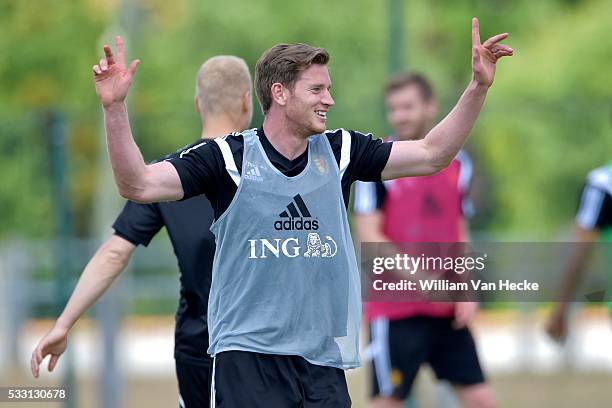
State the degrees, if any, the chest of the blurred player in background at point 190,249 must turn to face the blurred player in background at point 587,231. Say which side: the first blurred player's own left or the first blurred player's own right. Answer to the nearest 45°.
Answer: approximately 45° to the first blurred player's own right

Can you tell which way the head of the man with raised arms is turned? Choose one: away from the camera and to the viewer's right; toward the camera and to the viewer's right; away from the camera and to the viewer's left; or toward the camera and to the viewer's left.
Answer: toward the camera and to the viewer's right

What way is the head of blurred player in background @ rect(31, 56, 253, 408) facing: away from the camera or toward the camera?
away from the camera

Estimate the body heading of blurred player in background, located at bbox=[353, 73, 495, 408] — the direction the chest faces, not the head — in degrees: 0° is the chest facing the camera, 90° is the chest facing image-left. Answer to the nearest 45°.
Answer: approximately 315°

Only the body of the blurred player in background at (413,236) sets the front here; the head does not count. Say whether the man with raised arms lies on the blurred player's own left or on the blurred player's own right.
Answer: on the blurred player's own right

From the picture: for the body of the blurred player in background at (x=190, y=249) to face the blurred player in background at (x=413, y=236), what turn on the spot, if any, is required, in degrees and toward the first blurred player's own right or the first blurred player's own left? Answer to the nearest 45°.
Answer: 0° — they already face them

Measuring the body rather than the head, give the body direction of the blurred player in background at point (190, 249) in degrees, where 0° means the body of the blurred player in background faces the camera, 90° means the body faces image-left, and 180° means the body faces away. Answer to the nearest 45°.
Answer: approximately 225°

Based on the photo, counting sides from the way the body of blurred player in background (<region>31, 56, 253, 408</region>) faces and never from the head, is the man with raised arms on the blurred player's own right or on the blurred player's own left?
on the blurred player's own right

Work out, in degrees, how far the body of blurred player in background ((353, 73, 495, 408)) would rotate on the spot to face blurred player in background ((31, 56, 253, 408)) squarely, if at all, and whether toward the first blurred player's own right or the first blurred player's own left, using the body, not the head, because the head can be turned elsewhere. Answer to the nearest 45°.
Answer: approximately 90° to the first blurred player's own right
